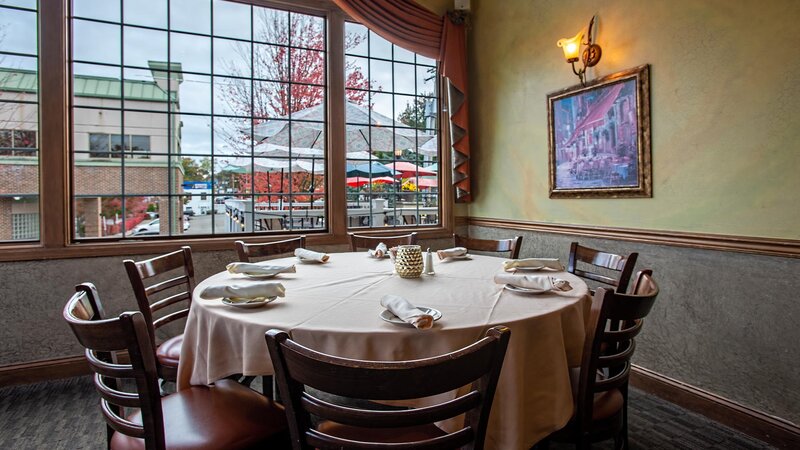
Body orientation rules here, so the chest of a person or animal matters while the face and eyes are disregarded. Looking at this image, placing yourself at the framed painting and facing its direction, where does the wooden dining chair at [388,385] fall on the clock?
The wooden dining chair is roughly at 11 o'clock from the framed painting.

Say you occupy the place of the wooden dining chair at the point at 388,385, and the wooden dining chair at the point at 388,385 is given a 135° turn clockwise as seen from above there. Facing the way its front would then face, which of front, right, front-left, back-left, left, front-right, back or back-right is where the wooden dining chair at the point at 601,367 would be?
left

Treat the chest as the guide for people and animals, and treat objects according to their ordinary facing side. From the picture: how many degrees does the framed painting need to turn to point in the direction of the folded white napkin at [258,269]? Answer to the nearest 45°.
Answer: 0° — it already faces it

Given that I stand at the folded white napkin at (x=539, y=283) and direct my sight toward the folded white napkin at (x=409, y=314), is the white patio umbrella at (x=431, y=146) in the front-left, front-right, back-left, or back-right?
back-right

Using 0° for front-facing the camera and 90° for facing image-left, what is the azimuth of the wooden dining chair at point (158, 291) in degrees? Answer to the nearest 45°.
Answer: approximately 315°

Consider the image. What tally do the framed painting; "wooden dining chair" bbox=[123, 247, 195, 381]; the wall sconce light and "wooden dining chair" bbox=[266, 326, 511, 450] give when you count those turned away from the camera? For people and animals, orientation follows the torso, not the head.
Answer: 1

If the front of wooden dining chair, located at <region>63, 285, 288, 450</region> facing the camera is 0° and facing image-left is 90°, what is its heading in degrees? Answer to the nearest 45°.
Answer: approximately 225°

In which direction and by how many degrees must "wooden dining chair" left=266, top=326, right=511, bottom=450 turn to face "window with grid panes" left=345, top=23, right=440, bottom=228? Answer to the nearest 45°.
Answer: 0° — it already faces it

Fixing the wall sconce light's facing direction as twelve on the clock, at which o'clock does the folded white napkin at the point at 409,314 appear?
The folded white napkin is roughly at 11 o'clock from the wall sconce light.

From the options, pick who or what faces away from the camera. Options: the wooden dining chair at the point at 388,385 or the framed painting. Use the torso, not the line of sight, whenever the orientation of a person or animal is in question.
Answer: the wooden dining chair

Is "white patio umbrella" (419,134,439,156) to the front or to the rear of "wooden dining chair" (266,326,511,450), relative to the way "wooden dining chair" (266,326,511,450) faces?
to the front

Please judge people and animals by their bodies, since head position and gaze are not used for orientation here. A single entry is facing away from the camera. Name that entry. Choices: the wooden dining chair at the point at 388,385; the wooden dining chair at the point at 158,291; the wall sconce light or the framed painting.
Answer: the wooden dining chair at the point at 388,385

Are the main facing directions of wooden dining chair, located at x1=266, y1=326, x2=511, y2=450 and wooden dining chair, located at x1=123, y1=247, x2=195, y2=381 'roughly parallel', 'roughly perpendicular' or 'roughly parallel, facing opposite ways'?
roughly perpendicular

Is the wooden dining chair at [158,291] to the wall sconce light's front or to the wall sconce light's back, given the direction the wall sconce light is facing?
to the front

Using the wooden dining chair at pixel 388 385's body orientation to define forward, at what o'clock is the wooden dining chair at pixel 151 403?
the wooden dining chair at pixel 151 403 is roughly at 10 o'clock from the wooden dining chair at pixel 388 385.

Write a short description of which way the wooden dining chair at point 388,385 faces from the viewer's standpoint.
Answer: facing away from the viewer
